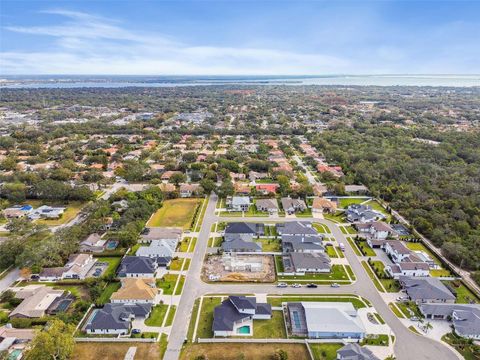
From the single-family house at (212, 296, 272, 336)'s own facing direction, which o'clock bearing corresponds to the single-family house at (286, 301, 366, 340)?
the single-family house at (286, 301, 366, 340) is roughly at 3 o'clock from the single-family house at (212, 296, 272, 336).

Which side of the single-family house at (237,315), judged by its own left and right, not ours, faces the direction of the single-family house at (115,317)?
left

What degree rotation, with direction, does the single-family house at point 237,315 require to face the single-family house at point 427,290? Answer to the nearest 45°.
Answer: approximately 90° to its right

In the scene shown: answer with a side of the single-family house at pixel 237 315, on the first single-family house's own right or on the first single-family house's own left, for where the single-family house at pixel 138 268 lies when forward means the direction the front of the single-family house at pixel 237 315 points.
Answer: on the first single-family house's own left

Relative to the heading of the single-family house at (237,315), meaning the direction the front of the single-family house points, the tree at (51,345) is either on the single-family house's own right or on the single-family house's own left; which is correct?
on the single-family house's own left

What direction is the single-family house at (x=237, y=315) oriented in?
away from the camera
